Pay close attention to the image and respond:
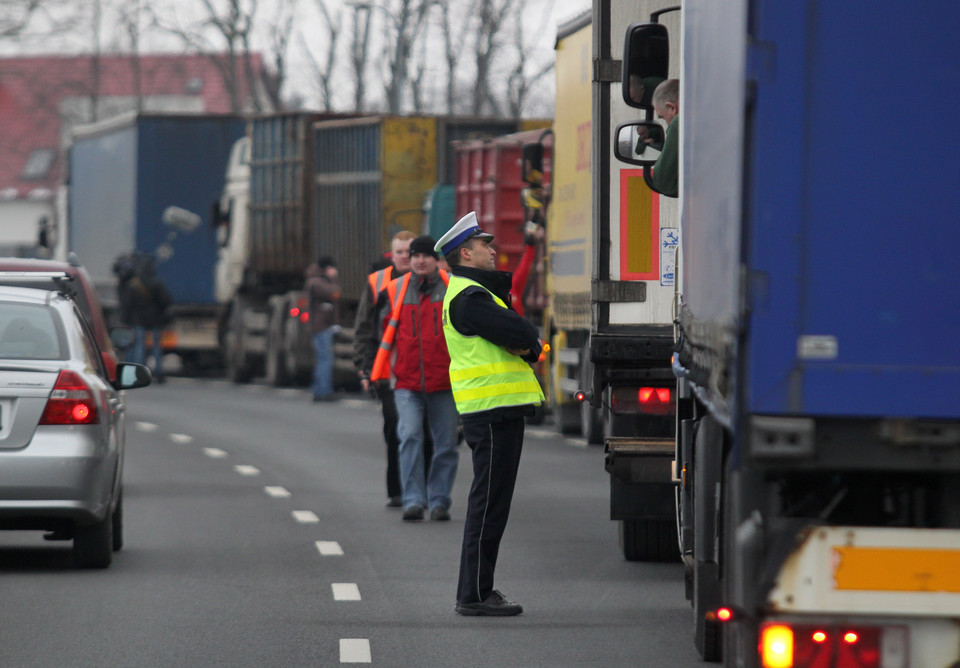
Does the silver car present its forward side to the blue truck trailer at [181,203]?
yes

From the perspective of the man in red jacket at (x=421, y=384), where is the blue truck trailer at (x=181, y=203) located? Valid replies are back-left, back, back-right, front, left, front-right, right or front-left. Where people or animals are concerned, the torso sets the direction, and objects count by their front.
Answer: back

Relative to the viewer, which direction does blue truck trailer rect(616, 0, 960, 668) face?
away from the camera

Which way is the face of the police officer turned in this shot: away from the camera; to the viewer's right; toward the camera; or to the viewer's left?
to the viewer's right

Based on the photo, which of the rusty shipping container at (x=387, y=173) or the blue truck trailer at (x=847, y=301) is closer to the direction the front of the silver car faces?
the rusty shipping container

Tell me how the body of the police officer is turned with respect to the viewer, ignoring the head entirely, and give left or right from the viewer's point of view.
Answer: facing to the right of the viewer

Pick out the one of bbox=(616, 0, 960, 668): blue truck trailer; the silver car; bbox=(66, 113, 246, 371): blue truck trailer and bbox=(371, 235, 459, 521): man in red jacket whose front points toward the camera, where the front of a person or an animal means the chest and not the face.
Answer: the man in red jacket

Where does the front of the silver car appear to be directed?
away from the camera
